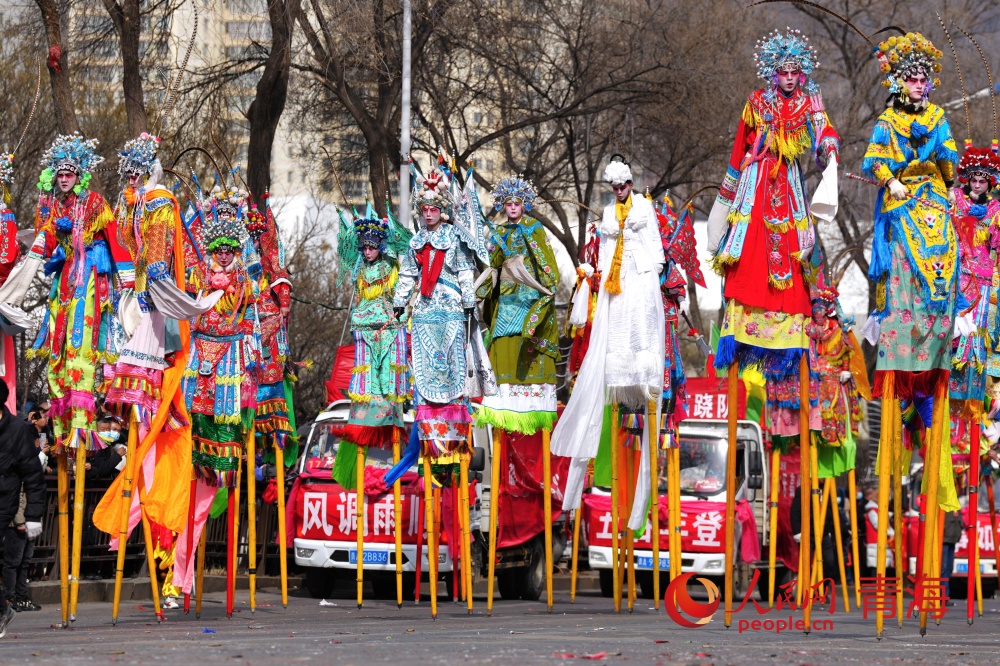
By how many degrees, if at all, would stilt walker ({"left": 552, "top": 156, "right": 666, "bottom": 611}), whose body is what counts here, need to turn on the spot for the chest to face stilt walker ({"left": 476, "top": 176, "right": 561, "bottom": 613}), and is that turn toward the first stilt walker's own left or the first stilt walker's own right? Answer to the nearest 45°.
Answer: approximately 90° to the first stilt walker's own right

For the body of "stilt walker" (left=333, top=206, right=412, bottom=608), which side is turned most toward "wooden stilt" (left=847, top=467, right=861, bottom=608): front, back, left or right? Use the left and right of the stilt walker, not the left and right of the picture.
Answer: left

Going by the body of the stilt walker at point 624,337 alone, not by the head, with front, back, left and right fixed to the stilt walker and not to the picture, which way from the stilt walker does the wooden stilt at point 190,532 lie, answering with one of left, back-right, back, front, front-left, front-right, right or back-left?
front-right

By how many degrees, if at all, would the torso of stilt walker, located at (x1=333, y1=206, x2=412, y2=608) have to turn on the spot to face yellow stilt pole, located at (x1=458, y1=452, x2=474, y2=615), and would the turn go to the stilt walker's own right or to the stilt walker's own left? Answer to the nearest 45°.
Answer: approximately 45° to the stilt walker's own left

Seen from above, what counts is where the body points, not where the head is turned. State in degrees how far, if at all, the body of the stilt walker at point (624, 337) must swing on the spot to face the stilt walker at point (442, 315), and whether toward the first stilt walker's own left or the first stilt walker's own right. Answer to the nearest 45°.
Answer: approximately 45° to the first stilt walker's own right

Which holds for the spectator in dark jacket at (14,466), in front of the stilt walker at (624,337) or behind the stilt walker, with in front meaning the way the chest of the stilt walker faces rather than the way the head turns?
in front

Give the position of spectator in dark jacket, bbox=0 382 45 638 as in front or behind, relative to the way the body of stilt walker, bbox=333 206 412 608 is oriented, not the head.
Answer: in front

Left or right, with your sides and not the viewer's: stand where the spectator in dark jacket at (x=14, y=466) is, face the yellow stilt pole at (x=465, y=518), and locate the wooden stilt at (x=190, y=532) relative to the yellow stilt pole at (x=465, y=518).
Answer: left

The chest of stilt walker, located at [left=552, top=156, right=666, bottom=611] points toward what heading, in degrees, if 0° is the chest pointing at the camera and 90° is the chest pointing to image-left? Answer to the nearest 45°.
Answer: approximately 45°

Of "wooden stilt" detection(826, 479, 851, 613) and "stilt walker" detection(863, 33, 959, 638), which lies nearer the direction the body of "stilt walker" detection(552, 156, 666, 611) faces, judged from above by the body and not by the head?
the stilt walker

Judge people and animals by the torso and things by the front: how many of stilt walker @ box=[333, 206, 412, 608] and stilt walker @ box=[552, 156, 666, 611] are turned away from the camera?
0

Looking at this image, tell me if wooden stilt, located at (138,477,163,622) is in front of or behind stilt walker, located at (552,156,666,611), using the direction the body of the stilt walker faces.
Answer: in front
